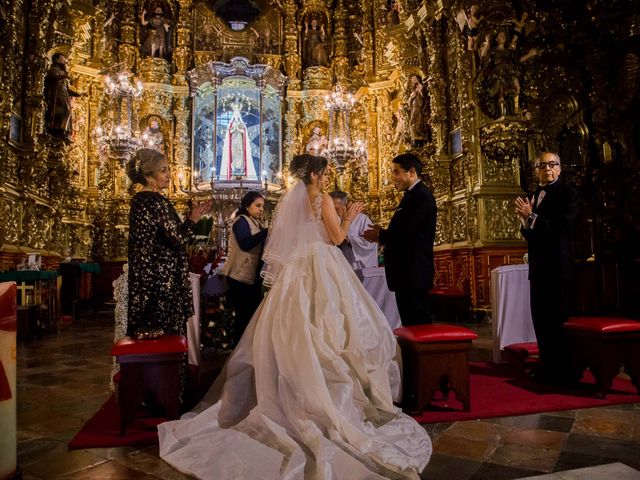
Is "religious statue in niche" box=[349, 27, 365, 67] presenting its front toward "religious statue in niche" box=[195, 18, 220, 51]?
no

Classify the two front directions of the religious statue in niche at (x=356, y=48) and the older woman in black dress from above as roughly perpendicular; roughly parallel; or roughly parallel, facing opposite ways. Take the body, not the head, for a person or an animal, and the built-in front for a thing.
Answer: roughly perpendicular

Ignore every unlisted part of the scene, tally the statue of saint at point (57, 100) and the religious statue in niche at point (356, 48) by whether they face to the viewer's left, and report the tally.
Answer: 0

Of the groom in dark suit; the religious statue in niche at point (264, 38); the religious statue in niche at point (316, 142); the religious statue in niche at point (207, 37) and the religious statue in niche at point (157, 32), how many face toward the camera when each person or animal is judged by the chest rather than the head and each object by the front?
4

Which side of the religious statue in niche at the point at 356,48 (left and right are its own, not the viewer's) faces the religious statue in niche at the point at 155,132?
right

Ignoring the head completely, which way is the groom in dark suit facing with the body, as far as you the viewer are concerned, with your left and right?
facing to the left of the viewer

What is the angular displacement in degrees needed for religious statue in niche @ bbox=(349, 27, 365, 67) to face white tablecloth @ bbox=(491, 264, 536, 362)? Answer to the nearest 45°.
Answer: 0° — it already faces it

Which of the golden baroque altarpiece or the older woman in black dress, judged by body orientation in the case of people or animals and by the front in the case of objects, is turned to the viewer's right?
the older woman in black dress

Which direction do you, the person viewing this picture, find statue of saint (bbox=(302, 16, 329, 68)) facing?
facing the viewer

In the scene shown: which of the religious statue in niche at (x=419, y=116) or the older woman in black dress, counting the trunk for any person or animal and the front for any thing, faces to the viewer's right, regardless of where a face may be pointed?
the older woman in black dress

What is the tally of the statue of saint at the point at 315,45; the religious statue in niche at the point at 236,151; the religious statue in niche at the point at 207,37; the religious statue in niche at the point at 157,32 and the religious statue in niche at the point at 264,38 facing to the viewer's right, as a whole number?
0

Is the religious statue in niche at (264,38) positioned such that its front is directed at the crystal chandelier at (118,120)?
no

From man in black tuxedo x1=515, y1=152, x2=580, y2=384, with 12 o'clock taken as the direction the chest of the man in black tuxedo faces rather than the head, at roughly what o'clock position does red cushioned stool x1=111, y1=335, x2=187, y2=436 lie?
The red cushioned stool is roughly at 12 o'clock from the man in black tuxedo.

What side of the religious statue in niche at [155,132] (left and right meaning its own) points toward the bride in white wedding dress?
front

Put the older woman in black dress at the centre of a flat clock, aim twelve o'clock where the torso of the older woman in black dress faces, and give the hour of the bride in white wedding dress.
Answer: The bride in white wedding dress is roughly at 1 o'clock from the older woman in black dress.

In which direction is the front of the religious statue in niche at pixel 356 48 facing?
toward the camera

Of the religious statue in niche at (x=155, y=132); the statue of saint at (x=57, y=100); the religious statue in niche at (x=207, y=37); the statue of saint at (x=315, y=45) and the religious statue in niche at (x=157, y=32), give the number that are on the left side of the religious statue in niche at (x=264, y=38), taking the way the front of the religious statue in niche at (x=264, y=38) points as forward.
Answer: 1

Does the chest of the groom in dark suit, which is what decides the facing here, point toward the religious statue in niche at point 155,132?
no

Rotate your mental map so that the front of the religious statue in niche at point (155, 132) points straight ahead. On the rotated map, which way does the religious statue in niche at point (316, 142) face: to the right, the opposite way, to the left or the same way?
the same way
